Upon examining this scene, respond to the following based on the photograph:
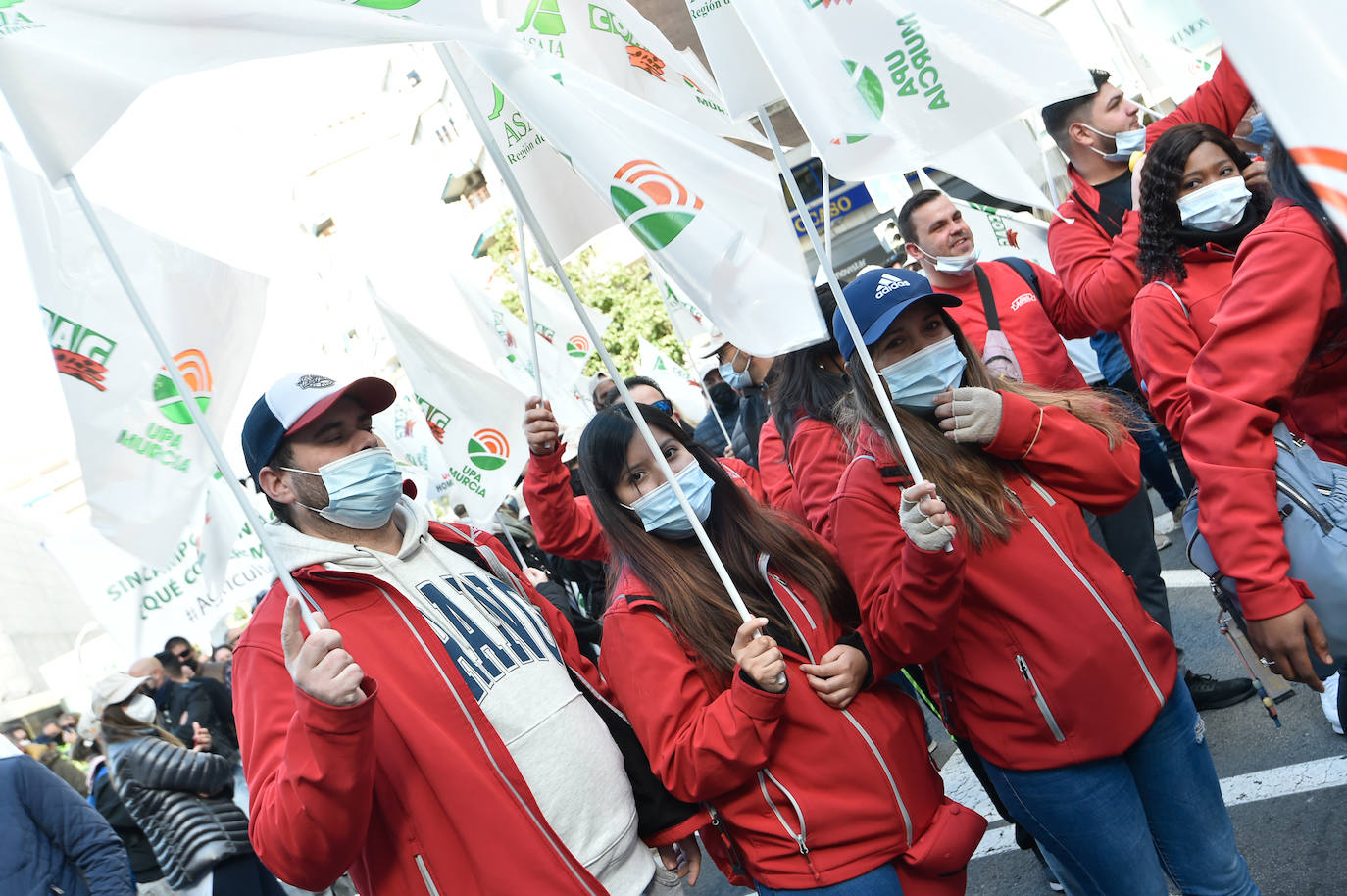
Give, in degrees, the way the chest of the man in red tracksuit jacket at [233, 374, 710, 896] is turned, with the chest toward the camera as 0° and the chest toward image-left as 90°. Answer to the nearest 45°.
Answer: approximately 315°

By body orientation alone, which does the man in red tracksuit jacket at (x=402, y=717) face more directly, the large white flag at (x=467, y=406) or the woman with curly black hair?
the woman with curly black hair

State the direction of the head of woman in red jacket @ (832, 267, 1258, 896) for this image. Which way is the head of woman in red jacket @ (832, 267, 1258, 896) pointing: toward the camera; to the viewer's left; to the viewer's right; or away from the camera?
toward the camera

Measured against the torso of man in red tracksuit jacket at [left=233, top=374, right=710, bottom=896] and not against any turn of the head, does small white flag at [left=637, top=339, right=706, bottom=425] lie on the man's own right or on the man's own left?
on the man's own left

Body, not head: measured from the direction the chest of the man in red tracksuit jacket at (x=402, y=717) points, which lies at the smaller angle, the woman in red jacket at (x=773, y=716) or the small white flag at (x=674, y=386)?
the woman in red jacket

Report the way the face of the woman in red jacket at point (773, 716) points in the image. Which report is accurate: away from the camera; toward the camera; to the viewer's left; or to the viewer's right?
toward the camera
